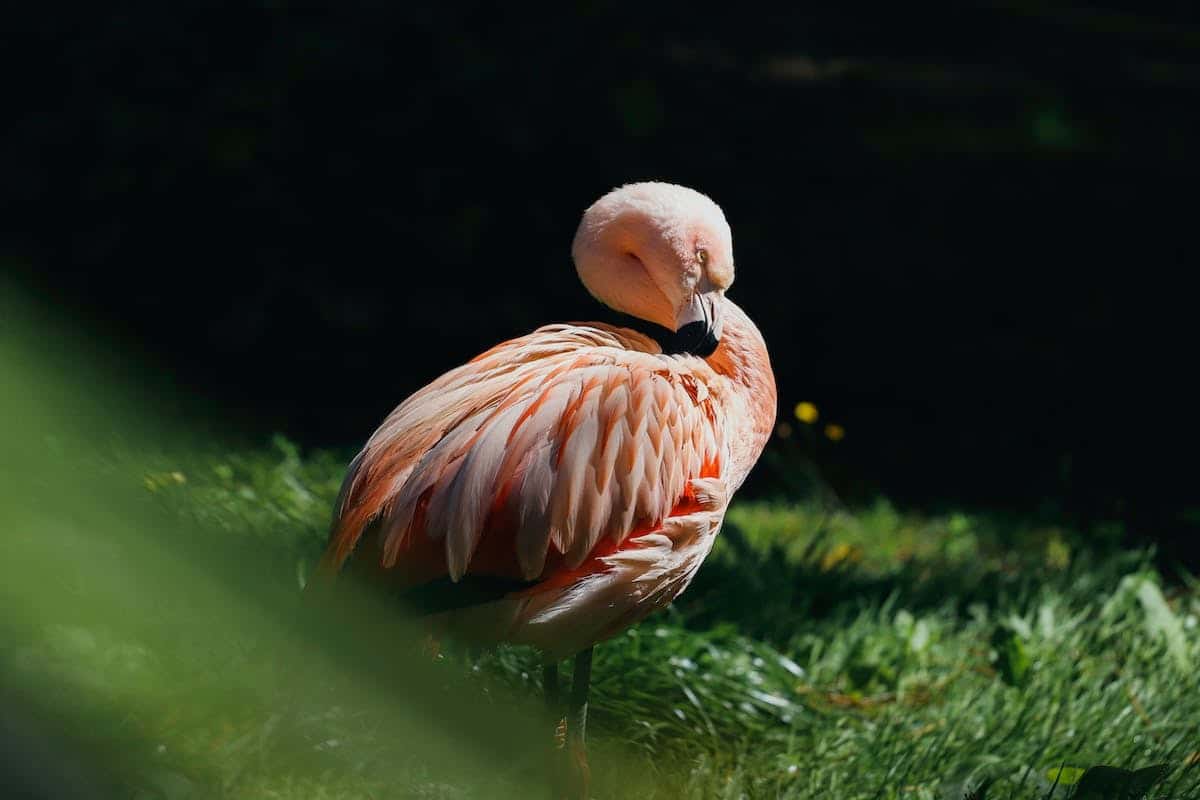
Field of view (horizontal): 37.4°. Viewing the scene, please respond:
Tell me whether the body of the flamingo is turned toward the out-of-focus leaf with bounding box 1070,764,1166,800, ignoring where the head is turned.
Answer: yes

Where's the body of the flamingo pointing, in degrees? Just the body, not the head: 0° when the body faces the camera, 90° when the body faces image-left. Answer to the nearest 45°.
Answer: approximately 270°
